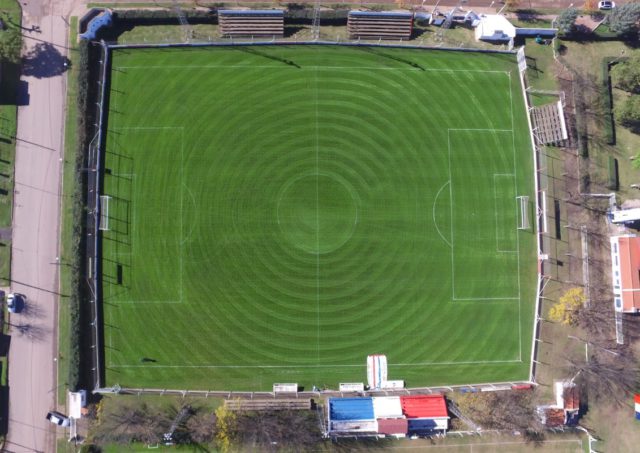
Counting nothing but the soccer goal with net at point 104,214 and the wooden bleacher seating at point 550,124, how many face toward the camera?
0

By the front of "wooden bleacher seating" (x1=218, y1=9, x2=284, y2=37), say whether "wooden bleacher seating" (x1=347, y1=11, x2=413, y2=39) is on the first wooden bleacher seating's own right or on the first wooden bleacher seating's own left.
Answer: on the first wooden bleacher seating's own left

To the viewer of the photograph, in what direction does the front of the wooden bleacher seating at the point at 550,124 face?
facing to the left of the viewer

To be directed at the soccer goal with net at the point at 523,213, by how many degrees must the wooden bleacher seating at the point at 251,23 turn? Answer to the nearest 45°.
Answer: approximately 90° to its left

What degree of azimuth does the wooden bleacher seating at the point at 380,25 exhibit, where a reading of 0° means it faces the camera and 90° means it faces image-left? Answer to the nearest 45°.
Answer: approximately 0°

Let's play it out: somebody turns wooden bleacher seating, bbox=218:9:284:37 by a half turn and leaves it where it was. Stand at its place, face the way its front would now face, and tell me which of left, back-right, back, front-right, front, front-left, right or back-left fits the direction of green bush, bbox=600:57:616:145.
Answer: right

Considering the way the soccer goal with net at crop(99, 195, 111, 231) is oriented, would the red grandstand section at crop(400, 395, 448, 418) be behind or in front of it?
in front

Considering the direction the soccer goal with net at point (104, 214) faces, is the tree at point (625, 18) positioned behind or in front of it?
in front

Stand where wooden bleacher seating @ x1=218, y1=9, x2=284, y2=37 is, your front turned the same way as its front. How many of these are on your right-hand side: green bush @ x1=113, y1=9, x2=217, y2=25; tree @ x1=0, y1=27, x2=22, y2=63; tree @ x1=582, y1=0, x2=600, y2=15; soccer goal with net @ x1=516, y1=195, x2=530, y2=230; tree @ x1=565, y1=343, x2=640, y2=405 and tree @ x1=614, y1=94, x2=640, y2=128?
2

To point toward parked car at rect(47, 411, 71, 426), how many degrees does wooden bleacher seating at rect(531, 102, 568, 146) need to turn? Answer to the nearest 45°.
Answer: approximately 45° to its left
